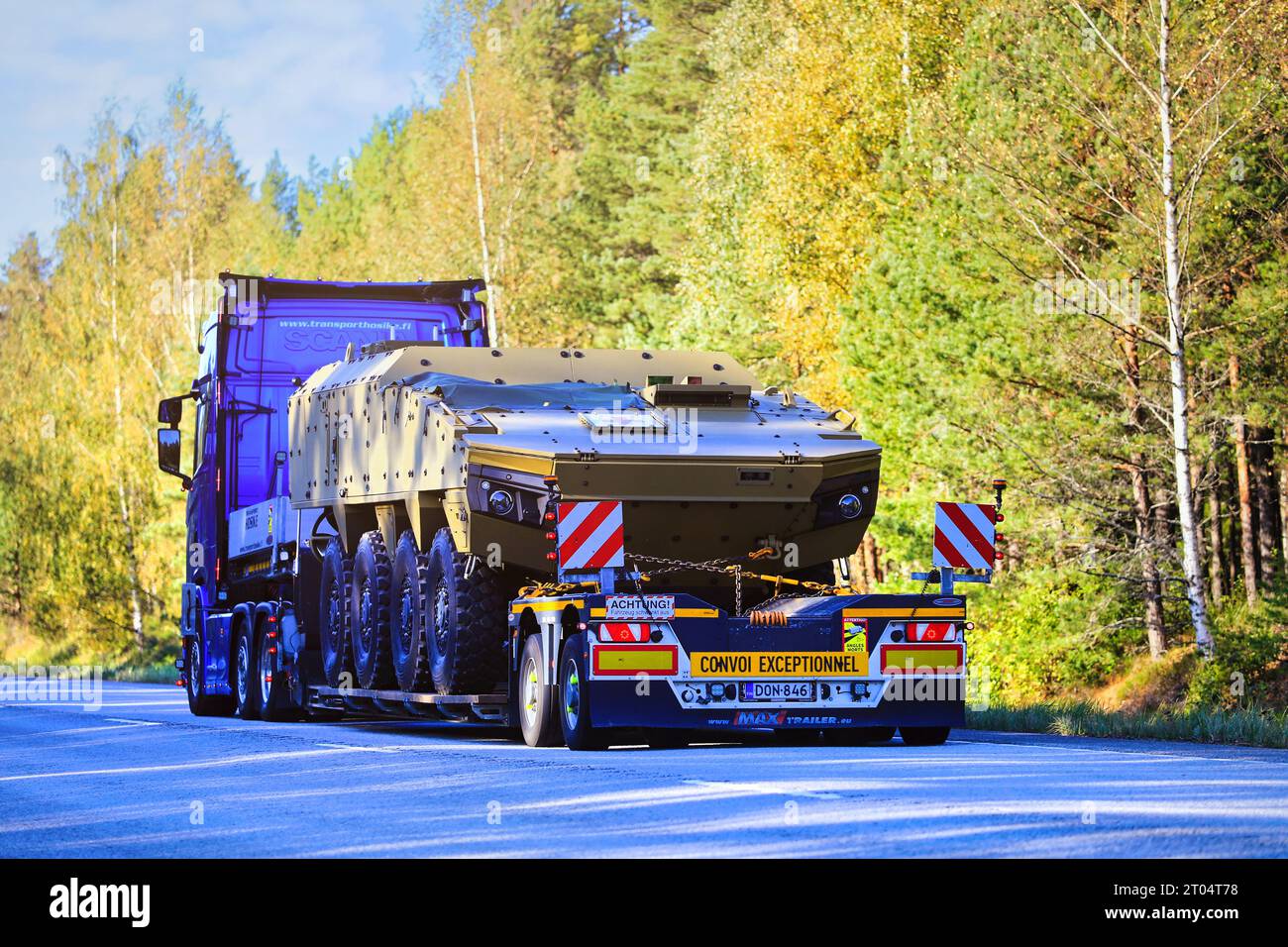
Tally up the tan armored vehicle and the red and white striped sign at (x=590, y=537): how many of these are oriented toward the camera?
2

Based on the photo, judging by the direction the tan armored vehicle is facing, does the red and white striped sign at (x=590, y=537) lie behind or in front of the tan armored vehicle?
in front

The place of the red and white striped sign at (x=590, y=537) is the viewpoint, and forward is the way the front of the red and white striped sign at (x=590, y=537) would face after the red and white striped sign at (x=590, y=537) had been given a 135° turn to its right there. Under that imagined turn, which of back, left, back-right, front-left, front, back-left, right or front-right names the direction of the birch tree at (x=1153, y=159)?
right

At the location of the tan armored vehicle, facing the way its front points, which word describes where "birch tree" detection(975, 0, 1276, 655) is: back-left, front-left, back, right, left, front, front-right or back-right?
back-left

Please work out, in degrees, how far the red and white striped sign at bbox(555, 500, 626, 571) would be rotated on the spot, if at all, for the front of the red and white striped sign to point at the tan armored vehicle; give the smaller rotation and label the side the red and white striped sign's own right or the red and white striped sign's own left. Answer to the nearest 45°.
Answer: approximately 180°

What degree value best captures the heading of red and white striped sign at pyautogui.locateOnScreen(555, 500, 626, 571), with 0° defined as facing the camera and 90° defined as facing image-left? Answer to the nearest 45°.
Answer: approximately 0°

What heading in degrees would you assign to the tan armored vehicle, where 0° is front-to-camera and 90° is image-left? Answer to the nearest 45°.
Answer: approximately 0°
